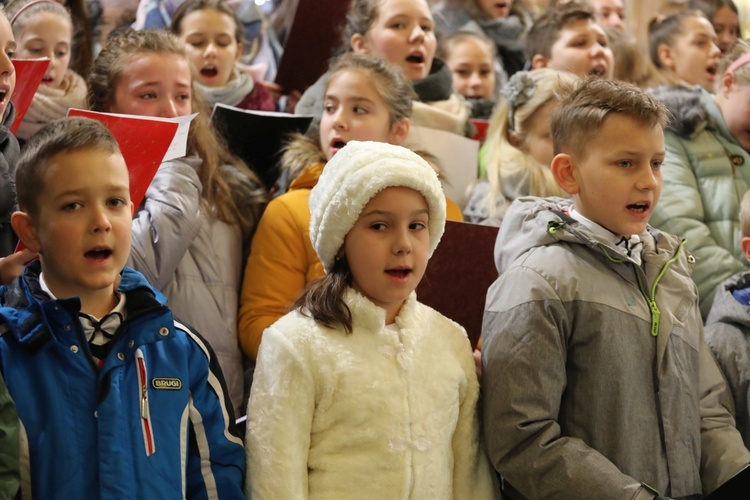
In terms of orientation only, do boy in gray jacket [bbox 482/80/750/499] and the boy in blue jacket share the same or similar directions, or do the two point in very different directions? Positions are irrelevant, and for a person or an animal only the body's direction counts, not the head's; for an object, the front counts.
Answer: same or similar directions

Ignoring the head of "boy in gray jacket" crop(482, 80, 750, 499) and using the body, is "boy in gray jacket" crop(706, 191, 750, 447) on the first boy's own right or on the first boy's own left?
on the first boy's own left

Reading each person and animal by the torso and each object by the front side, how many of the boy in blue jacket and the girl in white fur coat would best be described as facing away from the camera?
0

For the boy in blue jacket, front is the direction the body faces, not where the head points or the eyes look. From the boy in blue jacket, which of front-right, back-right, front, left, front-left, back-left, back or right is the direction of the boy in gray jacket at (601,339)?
left

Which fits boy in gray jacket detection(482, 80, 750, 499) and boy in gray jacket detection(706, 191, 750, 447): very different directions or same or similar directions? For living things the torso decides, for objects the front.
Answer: same or similar directions

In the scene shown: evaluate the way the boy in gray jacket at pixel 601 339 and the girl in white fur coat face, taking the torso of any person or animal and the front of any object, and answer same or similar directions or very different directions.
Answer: same or similar directions

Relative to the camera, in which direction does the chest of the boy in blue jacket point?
toward the camera

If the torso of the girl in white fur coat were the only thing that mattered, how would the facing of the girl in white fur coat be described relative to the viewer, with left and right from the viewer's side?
facing the viewer and to the right of the viewer

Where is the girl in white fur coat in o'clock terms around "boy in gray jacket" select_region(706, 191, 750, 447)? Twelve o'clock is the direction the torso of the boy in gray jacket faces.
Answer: The girl in white fur coat is roughly at 3 o'clock from the boy in gray jacket.

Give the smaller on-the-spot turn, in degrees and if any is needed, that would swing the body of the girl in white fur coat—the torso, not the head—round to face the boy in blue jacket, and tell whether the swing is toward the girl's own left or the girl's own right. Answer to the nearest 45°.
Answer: approximately 135° to the girl's own right
